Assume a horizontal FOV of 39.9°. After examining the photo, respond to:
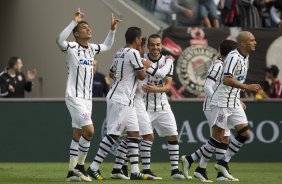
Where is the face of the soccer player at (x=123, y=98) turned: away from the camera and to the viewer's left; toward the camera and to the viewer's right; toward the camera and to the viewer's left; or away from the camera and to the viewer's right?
away from the camera and to the viewer's right

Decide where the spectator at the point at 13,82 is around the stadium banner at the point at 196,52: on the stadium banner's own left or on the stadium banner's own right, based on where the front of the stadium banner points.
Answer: on the stadium banner's own right

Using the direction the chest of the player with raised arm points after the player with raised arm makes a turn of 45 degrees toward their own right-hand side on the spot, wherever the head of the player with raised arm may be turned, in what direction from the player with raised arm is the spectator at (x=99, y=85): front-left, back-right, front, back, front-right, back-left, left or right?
back

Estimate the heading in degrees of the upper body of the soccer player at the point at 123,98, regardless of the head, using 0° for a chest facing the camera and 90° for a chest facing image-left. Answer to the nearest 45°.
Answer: approximately 225°
